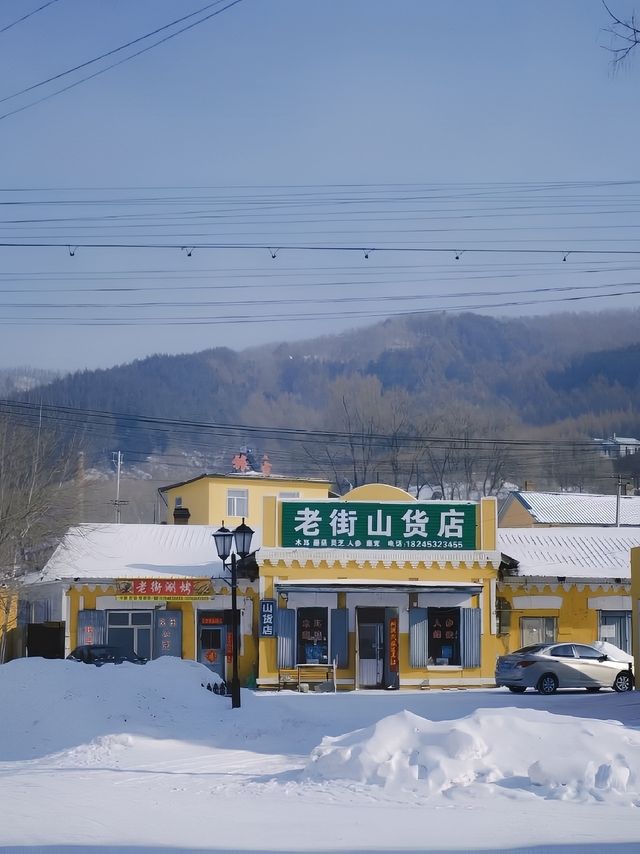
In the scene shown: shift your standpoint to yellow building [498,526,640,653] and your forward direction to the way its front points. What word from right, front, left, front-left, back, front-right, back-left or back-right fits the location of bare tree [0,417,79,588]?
right

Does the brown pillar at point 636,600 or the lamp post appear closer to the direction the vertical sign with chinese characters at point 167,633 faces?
the lamp post

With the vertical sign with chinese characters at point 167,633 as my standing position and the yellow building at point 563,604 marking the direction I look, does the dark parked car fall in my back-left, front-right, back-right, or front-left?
back-right

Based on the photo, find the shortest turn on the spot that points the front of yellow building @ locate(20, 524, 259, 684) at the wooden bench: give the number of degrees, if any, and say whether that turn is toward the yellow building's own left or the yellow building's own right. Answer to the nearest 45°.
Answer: approximately 45° to the yellow building's own left

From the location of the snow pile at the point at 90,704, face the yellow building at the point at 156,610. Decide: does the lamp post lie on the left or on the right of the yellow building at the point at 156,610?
right

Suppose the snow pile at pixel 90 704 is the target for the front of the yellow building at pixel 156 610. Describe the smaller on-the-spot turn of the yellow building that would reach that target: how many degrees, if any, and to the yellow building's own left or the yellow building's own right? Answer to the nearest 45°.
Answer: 0° — it already faces it

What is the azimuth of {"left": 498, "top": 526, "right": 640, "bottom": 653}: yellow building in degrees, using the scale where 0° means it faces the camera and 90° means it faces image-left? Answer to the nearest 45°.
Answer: approximately 0°

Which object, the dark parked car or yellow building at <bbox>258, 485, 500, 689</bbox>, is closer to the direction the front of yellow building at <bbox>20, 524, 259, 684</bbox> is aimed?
the dark parked car

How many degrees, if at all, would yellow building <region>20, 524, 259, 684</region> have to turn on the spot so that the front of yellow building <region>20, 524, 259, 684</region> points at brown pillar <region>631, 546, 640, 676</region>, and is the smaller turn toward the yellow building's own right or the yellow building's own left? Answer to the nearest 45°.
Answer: approximately 45° to the yellow building's own left

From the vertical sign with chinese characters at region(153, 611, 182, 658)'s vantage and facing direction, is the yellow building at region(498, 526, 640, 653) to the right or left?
on its left

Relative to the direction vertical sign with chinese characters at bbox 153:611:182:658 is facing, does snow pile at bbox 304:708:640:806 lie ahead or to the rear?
ahead
